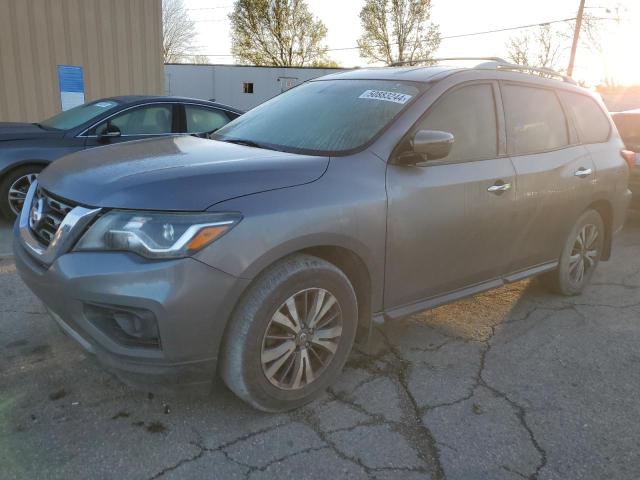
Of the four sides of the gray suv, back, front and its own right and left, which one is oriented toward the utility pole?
back

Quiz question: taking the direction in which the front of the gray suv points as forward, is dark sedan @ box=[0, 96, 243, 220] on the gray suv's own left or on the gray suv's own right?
on the gray suv's own right

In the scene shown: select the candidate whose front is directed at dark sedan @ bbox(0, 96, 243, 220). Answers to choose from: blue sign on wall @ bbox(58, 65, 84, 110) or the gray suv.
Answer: the blue sign on wall

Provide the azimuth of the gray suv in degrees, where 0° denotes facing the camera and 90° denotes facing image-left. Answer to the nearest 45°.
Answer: approximately 45°

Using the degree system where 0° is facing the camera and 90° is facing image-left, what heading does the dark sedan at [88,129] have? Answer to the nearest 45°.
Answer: approximately 45°

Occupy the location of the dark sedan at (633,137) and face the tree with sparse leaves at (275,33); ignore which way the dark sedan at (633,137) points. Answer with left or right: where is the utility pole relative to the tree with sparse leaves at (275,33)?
right

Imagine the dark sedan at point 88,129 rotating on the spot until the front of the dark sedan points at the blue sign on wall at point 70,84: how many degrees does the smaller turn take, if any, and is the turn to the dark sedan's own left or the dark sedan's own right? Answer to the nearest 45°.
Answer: approximately 135° to the dark sedan's own right

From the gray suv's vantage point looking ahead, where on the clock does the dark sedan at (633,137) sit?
The dark sedan is roughly at 6 o'clock from the gray suv.
